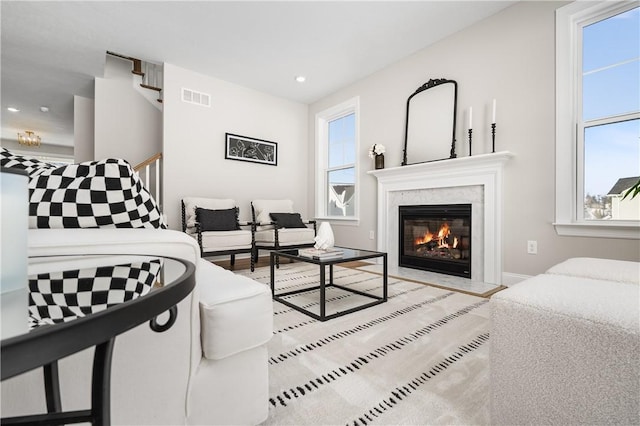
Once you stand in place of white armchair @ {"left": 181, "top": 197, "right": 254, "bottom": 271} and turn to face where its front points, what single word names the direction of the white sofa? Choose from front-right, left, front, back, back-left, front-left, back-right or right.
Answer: front-right

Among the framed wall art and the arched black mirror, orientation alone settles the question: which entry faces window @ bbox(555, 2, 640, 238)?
the framed wall art

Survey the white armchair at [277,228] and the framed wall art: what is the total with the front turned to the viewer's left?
0

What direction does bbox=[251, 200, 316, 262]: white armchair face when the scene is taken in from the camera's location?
facing the viewer and to the right of the viewer

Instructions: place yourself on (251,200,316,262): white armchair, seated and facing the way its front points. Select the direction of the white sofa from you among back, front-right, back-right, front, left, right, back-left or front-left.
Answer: front-right

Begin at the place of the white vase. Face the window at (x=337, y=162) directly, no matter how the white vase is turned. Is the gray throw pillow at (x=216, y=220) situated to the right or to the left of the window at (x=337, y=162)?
left

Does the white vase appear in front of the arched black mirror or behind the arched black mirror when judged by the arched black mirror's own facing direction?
in front

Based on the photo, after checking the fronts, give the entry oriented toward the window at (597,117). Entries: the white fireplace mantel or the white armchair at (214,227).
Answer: the white armchair

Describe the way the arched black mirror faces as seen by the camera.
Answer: facing the viewer and to the left of the viewer

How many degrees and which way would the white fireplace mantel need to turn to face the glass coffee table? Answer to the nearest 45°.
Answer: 0° — it already faces it

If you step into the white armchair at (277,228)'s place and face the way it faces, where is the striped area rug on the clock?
The striped area rug is roughly at 1 o'clock from the white armchair.

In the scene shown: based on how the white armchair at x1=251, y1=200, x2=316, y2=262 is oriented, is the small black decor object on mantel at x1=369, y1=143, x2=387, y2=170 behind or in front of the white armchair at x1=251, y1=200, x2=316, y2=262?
in front
